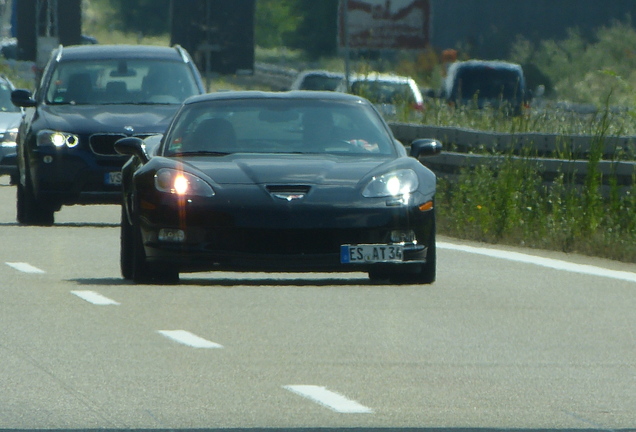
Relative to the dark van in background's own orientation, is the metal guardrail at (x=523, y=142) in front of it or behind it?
behind

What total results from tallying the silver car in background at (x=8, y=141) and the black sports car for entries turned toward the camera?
2

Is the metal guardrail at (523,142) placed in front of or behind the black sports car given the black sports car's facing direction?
behind

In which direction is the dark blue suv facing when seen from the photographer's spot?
facing the viewer

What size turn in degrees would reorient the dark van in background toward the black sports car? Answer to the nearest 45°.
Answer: approximately 180°

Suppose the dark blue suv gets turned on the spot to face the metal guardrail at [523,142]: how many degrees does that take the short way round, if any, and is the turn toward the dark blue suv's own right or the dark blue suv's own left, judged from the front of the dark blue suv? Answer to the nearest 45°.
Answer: approximately 90° to the dark blue suv's own left

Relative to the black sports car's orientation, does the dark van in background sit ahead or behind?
behind

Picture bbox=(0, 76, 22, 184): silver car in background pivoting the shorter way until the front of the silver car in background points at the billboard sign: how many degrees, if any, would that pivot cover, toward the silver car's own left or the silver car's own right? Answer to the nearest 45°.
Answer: approximately 135° to the silver car's own left

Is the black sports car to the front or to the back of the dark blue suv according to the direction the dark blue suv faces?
to the front

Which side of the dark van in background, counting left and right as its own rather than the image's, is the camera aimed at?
back

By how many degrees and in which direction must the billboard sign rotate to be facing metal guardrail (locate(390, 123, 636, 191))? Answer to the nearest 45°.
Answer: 0° — it already faces it
